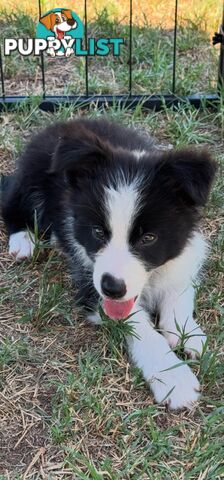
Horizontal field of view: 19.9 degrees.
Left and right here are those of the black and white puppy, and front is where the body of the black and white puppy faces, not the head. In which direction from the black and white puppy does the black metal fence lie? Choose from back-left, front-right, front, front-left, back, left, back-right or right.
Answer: back-left

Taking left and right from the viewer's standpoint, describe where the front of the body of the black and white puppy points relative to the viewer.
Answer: facing the viewer and to the right of the viewer
